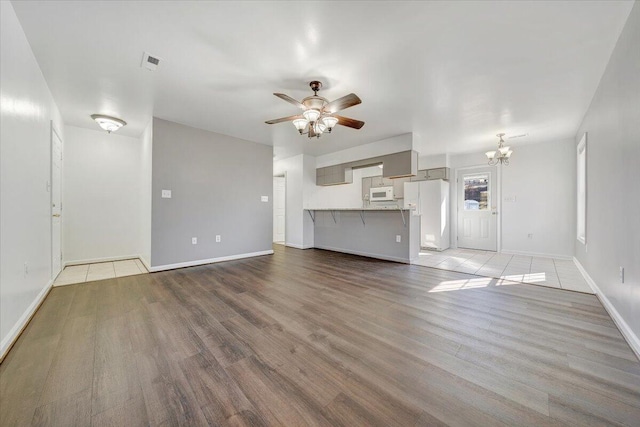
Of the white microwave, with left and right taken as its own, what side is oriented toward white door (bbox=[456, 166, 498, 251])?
left

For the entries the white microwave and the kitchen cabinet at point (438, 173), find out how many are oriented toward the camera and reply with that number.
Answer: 2

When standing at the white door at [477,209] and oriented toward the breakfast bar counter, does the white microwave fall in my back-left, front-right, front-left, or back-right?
front-right

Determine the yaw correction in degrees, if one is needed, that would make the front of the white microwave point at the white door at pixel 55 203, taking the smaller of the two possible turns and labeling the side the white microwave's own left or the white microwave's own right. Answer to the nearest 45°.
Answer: approximately 45° to the white microwave's own right

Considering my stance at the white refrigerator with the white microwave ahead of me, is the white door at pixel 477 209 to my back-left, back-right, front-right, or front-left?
back-right

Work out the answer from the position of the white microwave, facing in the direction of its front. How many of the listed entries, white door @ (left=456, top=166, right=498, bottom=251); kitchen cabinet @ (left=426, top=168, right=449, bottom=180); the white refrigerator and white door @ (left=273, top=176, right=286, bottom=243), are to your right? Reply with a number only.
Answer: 1

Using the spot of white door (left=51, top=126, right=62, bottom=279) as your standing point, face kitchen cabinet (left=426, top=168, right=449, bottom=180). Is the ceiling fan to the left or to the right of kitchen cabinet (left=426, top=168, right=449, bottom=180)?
right

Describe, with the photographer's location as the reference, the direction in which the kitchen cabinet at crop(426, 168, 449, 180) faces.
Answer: facing the viewer

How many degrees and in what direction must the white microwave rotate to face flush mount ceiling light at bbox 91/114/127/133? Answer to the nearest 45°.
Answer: approximately 45° to its right

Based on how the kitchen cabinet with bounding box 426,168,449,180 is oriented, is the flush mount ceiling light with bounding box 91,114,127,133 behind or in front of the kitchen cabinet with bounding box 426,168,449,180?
in front

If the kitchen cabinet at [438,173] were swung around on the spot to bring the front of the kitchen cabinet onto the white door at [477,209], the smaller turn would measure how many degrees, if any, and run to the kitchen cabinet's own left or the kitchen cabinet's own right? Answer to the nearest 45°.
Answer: approximately 90° to the kitchen cabinet's own left

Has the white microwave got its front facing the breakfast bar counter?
yes

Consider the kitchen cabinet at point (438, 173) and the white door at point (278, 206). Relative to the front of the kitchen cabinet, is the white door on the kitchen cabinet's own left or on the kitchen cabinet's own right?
on the kitchen cabinet's own right

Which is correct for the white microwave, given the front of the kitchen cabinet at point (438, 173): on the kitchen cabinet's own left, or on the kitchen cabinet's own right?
on the kitchen cabinet's own right

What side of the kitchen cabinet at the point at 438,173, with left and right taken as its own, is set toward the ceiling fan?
front

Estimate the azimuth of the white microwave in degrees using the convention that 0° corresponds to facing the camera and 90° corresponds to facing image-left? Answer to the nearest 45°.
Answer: approximately 0°

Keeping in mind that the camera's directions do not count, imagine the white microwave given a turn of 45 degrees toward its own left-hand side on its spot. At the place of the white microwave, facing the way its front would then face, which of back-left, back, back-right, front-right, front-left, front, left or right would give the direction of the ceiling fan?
front-right
